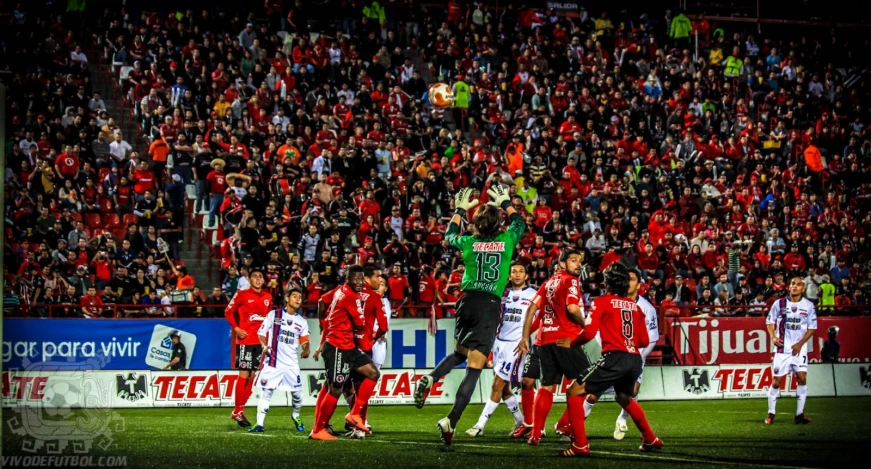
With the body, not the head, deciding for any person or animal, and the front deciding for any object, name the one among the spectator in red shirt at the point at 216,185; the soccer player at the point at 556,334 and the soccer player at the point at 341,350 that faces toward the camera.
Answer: the spectator in red shirt

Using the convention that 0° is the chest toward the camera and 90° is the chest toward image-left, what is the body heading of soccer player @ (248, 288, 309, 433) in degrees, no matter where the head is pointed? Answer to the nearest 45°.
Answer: approximately 0°

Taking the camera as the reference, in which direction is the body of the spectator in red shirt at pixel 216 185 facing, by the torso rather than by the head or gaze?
toward the camera

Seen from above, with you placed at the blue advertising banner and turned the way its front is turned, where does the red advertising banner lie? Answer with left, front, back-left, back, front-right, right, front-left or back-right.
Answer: left

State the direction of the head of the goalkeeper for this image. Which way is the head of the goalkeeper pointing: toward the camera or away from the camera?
away from the camera

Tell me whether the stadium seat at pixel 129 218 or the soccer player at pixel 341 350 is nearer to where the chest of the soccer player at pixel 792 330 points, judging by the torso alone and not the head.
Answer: the soccer player

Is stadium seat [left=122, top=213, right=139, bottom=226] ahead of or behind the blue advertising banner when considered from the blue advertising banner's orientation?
behind

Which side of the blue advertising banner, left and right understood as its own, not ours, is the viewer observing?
front

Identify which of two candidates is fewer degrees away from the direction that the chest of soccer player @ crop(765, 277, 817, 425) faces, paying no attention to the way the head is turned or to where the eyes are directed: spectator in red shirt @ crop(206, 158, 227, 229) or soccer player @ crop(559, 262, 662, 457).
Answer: the soccer player

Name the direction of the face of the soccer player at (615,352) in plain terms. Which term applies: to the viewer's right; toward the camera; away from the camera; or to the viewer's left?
away from the camera

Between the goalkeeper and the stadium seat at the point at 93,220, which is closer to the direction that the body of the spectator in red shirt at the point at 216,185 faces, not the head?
the goalkeeper

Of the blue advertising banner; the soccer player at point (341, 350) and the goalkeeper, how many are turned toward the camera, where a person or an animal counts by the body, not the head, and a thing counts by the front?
1

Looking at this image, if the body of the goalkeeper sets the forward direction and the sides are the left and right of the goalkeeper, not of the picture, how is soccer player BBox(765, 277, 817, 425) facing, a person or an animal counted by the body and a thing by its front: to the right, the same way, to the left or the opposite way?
the opposite way

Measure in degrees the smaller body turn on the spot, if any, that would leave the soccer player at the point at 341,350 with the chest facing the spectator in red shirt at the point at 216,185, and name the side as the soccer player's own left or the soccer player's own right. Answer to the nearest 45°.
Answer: approximately 90° to the soccer player's own left

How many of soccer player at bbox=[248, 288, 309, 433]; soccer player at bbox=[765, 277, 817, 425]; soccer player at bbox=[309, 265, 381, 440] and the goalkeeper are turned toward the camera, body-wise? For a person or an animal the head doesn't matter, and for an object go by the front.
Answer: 2

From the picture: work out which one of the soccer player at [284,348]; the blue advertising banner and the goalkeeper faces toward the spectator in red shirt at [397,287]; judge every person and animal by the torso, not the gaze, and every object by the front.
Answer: the goalkeeper

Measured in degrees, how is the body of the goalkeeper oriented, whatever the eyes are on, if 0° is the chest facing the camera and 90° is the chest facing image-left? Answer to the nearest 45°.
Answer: approximately 180°

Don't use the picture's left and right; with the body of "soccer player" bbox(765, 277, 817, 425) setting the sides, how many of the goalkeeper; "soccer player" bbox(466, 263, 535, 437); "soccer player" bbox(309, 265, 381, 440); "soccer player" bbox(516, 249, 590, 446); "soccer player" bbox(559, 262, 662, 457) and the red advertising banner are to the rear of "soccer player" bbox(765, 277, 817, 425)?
1

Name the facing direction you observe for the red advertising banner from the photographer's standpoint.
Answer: facing the viewer

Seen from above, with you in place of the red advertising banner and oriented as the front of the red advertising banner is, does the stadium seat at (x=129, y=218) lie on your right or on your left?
on your right
